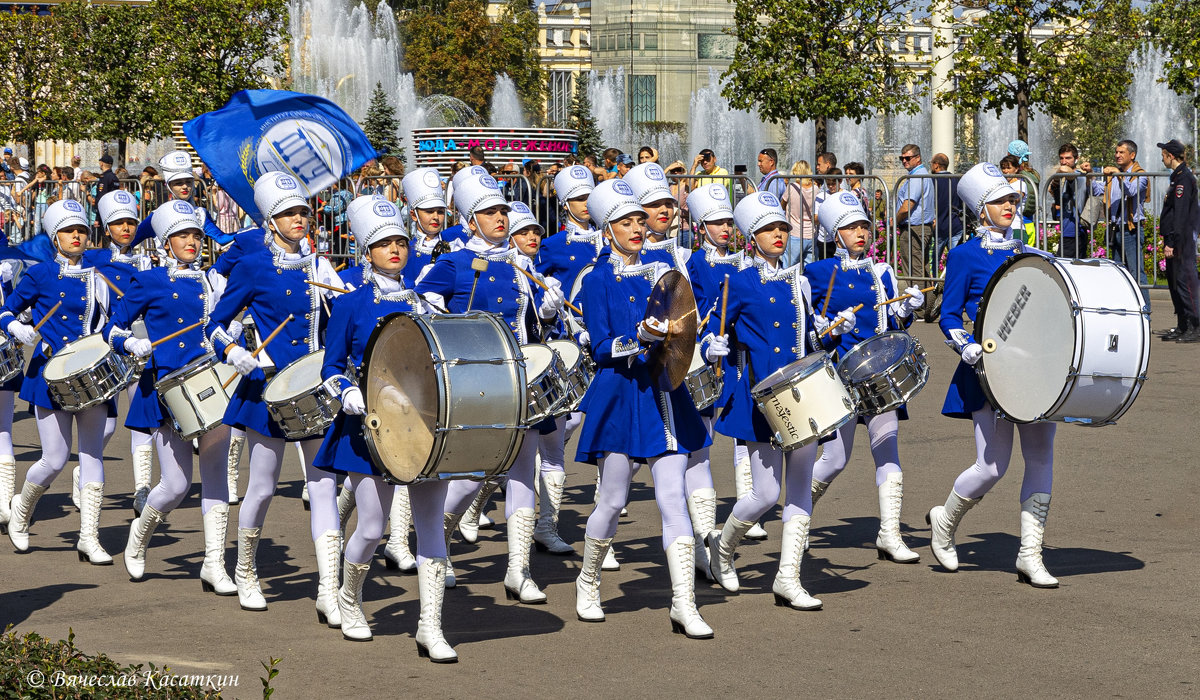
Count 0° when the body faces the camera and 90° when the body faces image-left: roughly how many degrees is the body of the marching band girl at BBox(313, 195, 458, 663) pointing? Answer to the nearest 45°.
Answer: approximately 315°

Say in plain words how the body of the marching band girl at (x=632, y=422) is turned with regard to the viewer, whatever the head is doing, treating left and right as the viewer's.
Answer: facing the viewer and to the right of the viewer

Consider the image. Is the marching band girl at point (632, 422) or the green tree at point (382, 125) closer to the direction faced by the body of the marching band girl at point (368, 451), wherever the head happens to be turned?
the marching band girl

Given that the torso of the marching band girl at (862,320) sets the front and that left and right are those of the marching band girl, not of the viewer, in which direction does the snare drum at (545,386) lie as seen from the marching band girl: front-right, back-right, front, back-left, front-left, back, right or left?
right

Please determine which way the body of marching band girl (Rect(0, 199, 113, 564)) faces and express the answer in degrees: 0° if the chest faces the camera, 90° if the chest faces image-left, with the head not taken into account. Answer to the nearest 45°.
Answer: approximately 315°

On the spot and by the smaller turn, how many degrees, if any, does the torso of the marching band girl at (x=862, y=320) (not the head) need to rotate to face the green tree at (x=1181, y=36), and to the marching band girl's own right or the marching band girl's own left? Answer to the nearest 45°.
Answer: approximately 135° to the marching band girl's own left
